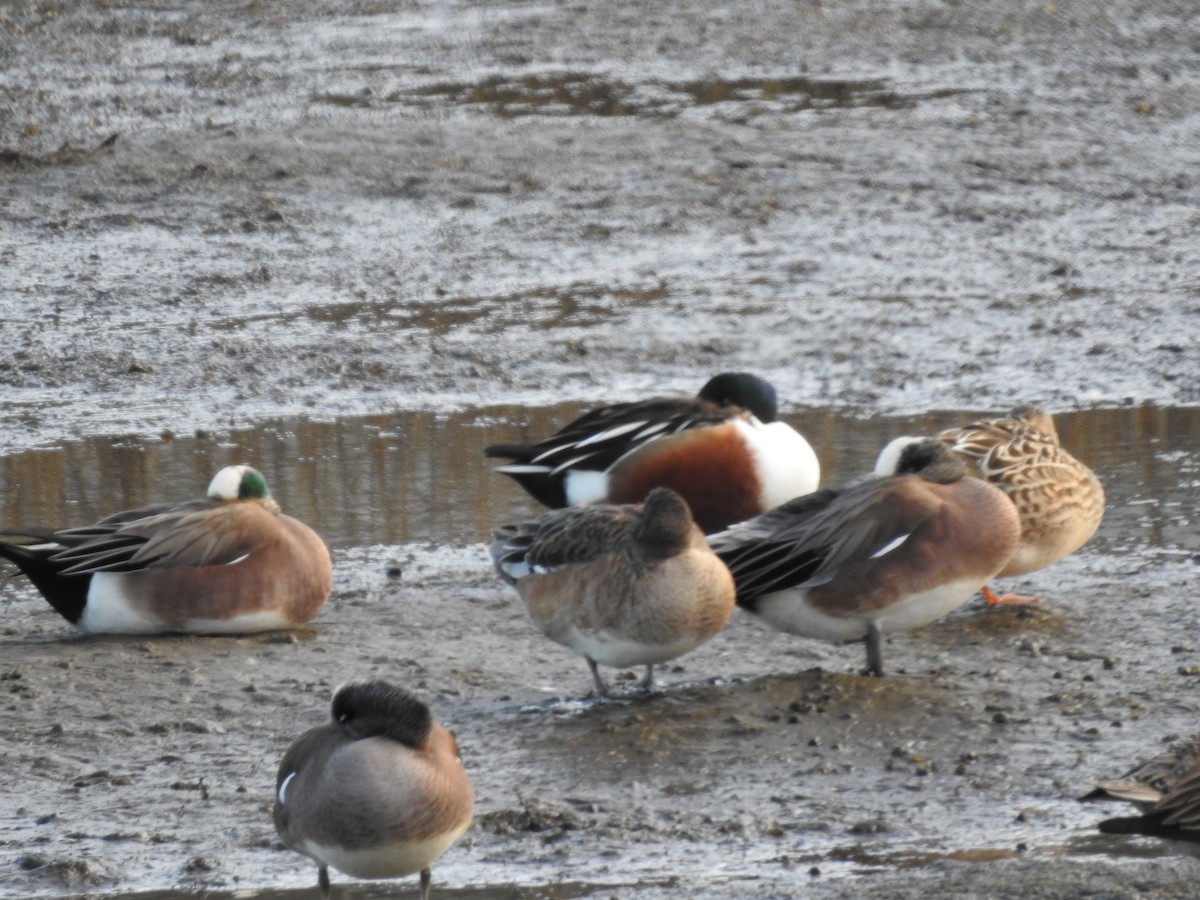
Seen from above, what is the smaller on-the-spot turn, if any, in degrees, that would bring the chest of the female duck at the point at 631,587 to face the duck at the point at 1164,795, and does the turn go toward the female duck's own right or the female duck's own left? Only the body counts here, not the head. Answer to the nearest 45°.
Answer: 0° — it already faces it

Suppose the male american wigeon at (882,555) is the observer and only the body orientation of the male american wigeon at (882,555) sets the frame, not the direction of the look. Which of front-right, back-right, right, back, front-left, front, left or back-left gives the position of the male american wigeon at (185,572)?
back

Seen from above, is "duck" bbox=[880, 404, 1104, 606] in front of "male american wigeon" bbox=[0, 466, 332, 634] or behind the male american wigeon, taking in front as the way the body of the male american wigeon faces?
in front

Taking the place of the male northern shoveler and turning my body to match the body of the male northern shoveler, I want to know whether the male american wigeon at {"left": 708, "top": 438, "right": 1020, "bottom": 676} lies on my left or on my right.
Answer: on my right

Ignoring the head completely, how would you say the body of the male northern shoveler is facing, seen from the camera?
to the viewer's right

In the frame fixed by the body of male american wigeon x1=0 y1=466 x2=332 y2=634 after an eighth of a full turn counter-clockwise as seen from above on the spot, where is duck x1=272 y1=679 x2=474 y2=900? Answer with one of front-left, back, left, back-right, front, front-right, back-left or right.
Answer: back-right

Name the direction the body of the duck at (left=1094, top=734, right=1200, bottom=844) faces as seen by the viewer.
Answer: to the viewer's right

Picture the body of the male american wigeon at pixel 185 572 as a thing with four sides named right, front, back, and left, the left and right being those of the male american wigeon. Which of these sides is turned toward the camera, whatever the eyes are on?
right

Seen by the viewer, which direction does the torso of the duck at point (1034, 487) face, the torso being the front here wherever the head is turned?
to the viewer's right

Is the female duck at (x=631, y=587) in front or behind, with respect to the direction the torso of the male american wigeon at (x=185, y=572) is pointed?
in front

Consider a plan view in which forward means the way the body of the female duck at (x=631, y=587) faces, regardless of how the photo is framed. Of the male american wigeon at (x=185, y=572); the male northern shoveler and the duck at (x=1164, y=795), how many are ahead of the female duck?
1

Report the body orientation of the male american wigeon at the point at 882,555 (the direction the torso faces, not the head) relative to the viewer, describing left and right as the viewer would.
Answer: facing to the right of the viewer
